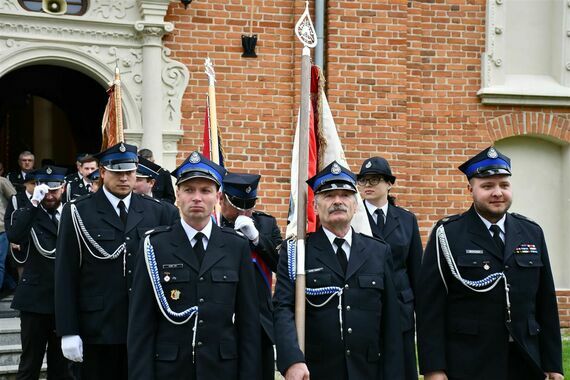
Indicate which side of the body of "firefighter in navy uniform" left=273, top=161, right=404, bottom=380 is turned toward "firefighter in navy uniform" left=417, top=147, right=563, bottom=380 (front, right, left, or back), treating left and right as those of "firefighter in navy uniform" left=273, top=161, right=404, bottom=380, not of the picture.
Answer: left

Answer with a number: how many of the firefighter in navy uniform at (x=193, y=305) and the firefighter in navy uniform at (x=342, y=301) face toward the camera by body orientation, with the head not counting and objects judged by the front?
2

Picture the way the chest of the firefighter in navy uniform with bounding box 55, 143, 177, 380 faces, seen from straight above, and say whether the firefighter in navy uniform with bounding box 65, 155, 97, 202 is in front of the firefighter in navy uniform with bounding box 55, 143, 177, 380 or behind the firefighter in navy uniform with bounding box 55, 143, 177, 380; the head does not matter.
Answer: behind

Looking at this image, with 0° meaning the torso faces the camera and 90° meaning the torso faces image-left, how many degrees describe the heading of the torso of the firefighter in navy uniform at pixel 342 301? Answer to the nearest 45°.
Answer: approximately 0°
